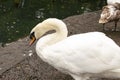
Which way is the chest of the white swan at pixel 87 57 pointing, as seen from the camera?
to the viewer's left

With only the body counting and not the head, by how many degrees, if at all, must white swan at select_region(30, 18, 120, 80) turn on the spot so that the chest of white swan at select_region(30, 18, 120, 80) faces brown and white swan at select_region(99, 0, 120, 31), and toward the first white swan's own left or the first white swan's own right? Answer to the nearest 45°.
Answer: approximately 90° to the first white swan's own right
